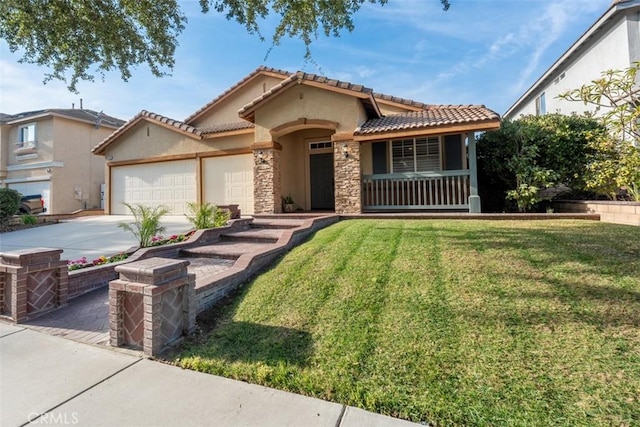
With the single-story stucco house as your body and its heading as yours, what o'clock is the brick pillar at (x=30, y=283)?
The brick pillar is roughly at 1 o'clock from the single-story stucco house.

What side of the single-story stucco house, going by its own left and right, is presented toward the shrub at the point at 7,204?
right

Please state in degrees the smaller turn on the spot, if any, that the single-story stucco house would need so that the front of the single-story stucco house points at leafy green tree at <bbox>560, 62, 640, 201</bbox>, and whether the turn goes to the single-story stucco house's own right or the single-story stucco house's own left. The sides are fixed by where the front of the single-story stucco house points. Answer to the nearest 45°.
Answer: approximately 45° to the single-story stucco house's own left

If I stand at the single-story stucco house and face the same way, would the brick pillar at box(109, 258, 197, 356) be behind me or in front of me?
in front

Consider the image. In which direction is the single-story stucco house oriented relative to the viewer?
toward the camera

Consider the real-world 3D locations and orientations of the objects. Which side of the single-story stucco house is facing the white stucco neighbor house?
left

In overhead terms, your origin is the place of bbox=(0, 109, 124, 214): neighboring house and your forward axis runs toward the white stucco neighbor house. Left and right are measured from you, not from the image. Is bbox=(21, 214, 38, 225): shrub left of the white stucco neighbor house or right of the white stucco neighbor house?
right
